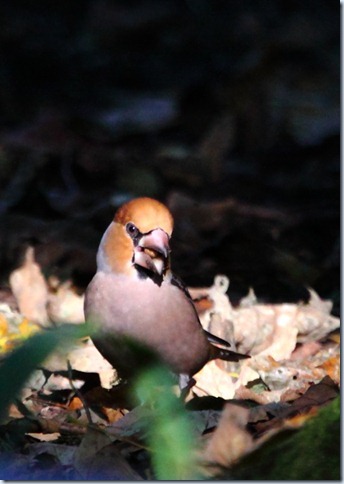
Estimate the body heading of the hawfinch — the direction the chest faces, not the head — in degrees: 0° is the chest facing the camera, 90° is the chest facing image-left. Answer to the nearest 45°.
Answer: approximately 45°

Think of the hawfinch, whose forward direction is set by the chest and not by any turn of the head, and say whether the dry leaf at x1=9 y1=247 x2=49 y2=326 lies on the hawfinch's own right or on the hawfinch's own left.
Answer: on the hawfinch's own right

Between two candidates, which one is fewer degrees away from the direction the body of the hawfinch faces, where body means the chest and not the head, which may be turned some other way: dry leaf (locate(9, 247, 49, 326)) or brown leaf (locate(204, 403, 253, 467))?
the brown leaf

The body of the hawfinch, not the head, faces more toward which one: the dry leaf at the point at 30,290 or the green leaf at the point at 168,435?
the green leaf

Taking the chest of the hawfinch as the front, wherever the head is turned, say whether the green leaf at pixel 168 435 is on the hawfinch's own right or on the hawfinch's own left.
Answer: on the hawfinch's own left

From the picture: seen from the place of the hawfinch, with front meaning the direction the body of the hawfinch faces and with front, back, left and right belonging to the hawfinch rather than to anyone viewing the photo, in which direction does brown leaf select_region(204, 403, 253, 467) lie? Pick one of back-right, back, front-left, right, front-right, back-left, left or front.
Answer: front-left
